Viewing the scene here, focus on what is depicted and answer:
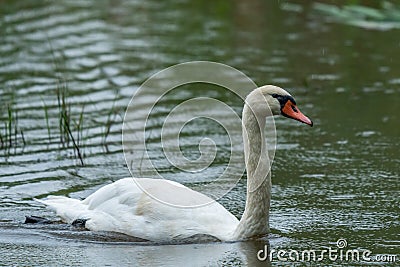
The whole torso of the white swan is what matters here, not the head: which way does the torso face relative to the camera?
to the viewer's right

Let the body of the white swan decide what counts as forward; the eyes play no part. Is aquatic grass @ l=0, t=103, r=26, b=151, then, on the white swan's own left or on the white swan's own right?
on the white swan's own left

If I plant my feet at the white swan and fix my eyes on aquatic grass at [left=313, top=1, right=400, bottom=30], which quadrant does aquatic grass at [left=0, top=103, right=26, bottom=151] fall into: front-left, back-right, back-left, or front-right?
front-left

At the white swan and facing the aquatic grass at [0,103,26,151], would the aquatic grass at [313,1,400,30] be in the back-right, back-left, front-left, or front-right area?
front-right

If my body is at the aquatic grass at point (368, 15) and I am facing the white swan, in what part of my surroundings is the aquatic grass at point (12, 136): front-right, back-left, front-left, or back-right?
front-right

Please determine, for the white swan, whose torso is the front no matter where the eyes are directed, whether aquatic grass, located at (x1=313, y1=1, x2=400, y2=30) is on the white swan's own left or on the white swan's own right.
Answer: on the white swan's own left
